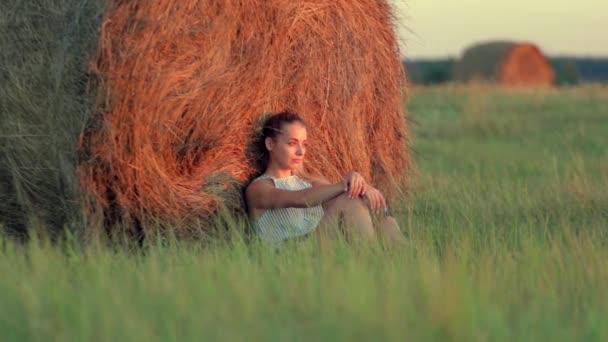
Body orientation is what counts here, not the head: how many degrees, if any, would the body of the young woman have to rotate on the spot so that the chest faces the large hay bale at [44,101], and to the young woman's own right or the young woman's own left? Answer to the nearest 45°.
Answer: approximately 135° to the young woman's own right

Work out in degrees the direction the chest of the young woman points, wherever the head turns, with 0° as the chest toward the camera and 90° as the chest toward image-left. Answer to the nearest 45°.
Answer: approximately 315°

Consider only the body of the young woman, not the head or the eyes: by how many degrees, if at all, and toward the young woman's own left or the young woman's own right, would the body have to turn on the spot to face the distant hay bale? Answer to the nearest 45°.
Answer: approximately 135° to the young woman's own left
